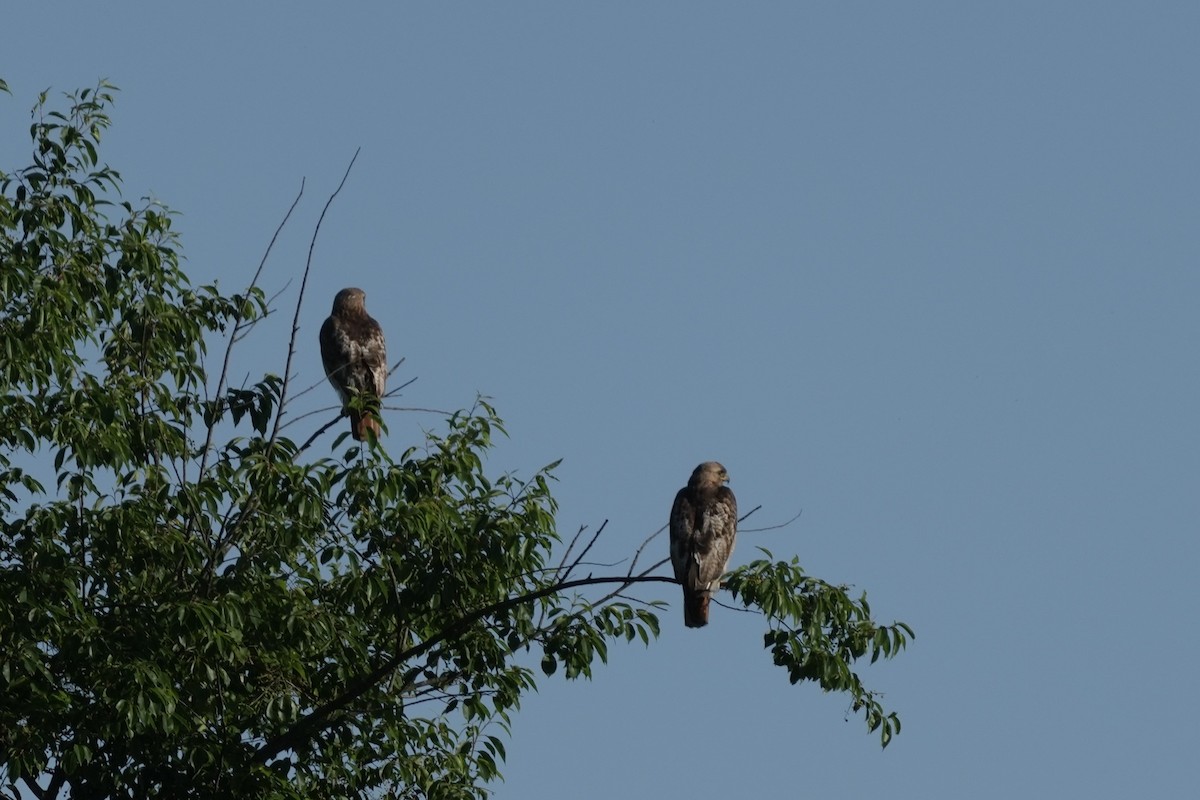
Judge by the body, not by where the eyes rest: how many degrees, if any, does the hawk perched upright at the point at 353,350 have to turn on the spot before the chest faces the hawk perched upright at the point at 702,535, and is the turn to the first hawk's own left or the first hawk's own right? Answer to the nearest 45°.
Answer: approximately 135° to the first hawk's own right

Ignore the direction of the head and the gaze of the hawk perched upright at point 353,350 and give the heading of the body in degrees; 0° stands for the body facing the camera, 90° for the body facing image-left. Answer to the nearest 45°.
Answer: approximately 180°
